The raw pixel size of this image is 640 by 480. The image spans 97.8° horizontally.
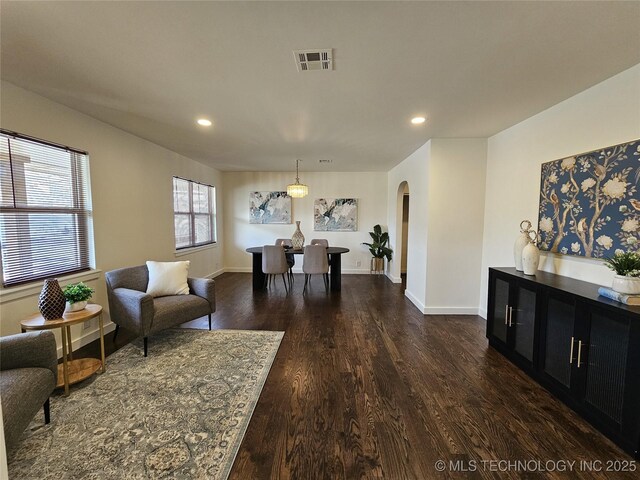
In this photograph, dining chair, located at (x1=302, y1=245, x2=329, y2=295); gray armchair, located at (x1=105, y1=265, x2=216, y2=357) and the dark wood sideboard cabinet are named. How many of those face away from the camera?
1

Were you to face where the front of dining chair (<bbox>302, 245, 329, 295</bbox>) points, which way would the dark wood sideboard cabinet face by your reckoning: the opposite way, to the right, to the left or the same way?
to the left

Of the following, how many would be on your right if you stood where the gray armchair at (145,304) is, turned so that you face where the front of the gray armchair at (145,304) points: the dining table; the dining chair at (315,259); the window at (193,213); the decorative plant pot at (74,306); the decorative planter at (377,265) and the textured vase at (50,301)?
2

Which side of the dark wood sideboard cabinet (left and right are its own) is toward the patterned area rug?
front

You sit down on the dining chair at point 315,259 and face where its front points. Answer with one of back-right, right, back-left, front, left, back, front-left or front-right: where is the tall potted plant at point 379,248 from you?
front-right

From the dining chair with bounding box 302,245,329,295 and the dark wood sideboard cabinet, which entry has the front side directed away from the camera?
the dining chair

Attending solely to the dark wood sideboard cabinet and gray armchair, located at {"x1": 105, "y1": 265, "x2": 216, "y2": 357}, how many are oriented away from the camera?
0

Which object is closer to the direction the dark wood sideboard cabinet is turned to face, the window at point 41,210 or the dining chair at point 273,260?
the window

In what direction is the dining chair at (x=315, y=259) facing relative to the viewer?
away from the camera

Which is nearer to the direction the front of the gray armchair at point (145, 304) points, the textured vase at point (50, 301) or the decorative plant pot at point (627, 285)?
the decorative plant pot

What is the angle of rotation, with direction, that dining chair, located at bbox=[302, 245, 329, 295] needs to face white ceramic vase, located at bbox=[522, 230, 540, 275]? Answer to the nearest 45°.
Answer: approximately 135° to its right

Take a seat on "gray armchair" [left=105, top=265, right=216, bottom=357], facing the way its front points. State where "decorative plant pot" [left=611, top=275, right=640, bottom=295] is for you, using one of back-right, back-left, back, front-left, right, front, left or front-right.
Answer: front

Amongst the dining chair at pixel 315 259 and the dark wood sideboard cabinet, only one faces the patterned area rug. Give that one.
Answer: the dark wood sideboard cabinet

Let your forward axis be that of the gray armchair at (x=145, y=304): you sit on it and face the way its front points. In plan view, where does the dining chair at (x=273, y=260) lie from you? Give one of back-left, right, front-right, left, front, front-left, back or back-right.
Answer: left

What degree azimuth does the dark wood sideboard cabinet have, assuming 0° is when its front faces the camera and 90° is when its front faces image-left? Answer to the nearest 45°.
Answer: approximately 45°

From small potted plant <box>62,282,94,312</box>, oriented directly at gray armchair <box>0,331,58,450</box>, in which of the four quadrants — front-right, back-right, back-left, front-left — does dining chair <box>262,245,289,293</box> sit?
back-left
